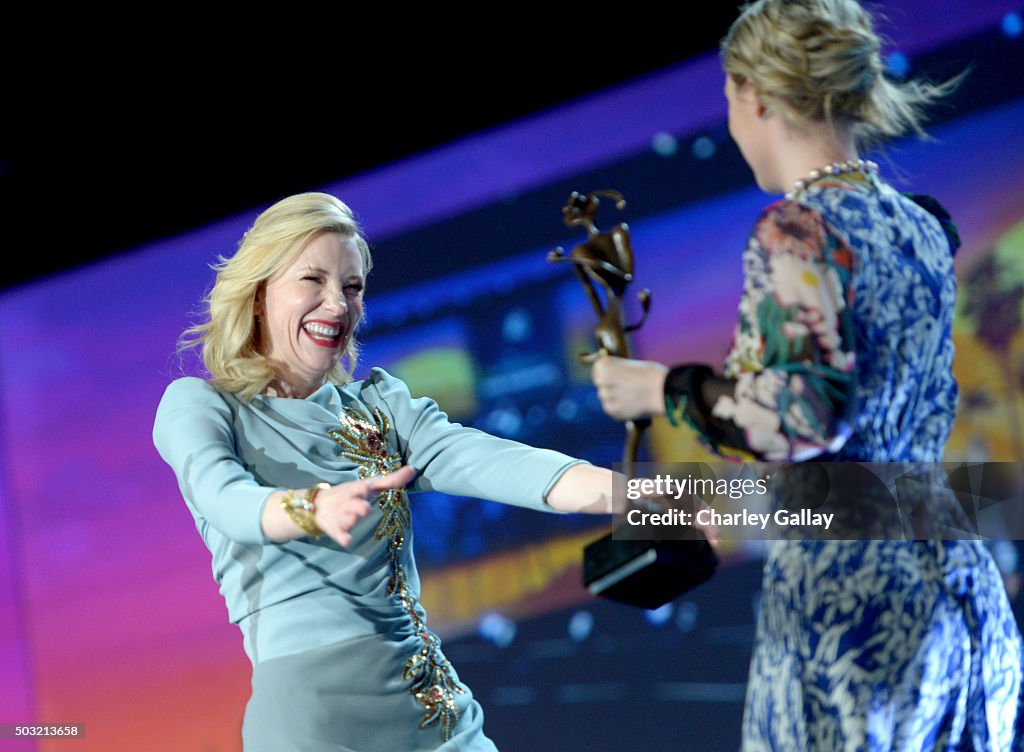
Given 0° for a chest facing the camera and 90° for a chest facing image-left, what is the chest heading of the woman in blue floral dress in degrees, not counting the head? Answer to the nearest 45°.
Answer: approximately 135°

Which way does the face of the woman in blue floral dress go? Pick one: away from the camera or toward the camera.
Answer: away from the camera
